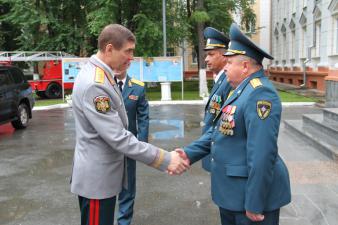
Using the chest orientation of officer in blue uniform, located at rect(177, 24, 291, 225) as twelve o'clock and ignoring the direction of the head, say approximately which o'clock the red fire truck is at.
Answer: The red fire truck is roughly at 2 o'clock from the officer in blue uniform.

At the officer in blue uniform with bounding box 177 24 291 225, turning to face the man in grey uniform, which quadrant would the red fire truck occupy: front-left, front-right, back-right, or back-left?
front-right

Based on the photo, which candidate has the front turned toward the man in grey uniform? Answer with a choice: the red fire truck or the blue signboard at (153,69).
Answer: the blue signboard

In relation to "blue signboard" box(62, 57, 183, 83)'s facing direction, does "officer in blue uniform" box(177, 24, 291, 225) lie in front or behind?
in front

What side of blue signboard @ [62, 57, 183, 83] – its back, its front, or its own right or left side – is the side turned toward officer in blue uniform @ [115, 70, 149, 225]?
front

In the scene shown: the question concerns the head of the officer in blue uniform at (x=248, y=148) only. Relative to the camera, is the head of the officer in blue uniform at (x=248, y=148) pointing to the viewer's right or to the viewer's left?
to the viewer's left

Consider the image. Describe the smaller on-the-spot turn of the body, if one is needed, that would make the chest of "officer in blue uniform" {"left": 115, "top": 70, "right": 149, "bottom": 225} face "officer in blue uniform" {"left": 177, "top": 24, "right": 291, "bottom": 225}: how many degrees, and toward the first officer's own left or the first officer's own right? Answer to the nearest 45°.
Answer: approximately 45° to the first officer's own left

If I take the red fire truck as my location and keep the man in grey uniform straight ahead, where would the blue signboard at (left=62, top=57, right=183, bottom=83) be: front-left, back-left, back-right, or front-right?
front-left

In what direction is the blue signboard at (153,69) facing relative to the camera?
toward the camera

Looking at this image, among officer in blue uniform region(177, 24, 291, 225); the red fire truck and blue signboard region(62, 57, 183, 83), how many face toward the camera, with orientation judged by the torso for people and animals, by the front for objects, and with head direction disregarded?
1

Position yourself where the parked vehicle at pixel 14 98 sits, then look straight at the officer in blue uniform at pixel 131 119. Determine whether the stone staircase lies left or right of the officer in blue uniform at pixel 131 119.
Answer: left

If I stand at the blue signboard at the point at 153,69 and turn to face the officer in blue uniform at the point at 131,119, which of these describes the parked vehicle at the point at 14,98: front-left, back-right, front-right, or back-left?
front-right

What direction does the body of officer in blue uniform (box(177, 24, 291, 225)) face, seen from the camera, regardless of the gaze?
to the viewer's left

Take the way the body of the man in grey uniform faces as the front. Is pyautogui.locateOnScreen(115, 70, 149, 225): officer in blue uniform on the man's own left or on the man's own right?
on the man's own left

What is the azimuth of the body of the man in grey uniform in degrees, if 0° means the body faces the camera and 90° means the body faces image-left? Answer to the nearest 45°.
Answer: approximately 270°

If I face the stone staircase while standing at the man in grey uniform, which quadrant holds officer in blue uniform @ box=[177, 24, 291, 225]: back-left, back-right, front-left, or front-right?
front-right

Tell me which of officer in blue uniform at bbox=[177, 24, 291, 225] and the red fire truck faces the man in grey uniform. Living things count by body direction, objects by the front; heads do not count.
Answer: the officer in blue uniform
